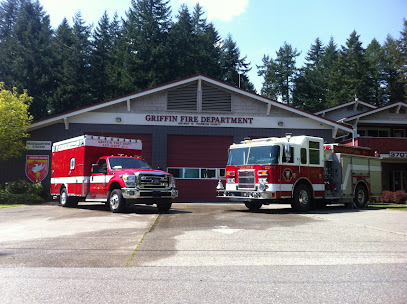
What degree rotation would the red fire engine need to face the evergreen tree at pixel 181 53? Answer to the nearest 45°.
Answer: approximately 90° to its right

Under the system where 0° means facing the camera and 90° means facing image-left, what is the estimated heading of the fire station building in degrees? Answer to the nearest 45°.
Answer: approximately 0°

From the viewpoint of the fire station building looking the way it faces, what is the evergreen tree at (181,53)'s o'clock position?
The evergreen tree is roughly at 6 o'clock from the fire station building.

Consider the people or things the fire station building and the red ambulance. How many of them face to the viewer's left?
0

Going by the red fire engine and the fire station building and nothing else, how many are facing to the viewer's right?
0

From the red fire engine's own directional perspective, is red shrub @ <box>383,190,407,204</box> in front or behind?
behind

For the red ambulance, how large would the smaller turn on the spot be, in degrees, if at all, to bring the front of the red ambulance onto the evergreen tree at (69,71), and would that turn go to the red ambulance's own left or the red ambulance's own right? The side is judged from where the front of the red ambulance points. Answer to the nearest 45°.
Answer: approximately 135° to the red ambulance's own left

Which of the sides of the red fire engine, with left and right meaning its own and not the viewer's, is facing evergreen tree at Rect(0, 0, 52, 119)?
right

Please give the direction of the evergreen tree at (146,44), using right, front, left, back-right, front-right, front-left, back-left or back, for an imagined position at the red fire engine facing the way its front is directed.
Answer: right

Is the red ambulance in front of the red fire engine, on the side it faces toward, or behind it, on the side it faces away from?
in front

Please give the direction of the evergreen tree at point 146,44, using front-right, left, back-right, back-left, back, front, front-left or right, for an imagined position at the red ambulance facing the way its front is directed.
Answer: back-left

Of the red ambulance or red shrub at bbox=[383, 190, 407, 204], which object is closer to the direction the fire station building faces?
the red ambulance

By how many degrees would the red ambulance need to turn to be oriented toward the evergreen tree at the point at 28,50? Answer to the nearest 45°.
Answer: approximately 135° to its left
